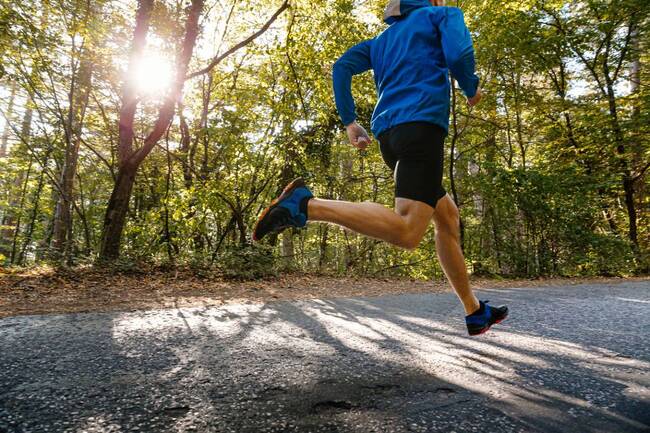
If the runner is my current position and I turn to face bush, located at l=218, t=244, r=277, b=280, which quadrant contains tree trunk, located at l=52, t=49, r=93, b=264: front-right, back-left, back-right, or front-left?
front-left

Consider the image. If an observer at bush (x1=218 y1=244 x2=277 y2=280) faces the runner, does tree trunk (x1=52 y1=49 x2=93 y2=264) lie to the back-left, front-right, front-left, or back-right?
back-right

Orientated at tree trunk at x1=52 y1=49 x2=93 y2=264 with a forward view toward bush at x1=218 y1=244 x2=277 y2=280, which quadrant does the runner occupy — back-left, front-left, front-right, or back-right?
front-right

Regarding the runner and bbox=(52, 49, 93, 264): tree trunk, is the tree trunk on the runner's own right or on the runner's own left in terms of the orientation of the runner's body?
on the runner's own left

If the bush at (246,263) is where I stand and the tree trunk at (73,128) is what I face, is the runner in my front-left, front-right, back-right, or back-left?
back-left

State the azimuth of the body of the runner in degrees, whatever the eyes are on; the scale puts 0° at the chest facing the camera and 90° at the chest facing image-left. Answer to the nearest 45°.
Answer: approximately 225°

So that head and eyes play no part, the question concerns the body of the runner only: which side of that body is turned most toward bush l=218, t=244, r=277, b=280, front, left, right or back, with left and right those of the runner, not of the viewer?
left

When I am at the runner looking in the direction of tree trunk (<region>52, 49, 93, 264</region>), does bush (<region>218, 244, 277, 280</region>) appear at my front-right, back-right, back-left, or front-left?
front-right

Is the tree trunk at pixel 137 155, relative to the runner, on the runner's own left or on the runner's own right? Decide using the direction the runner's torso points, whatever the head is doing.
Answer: on the runner's own left
